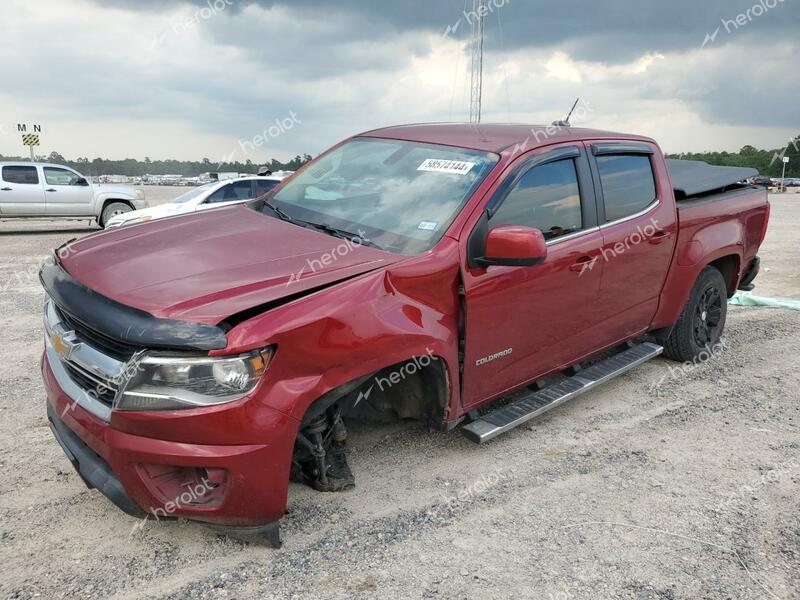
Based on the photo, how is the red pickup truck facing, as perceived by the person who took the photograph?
facing the viewer and to the left of the viewer

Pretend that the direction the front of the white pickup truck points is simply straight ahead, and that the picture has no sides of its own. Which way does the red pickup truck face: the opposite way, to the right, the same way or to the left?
the opposite way

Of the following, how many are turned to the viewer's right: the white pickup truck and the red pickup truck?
1

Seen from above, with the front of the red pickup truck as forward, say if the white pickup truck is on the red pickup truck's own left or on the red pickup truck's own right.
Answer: on the red pickup truck's own right

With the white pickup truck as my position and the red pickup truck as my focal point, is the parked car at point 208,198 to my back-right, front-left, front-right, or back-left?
front-left

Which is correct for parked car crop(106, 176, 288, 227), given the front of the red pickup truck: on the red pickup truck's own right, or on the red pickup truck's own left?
on the red pickup truck's own right

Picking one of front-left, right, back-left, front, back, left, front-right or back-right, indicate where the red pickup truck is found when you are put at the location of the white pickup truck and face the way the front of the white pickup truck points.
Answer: right

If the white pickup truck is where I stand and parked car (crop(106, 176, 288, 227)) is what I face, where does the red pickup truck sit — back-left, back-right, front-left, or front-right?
front-right

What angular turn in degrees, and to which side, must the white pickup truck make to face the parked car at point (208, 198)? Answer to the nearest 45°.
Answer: approximately 45° to its right

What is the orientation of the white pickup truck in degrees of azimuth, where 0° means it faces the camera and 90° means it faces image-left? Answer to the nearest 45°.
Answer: approximately 270°
